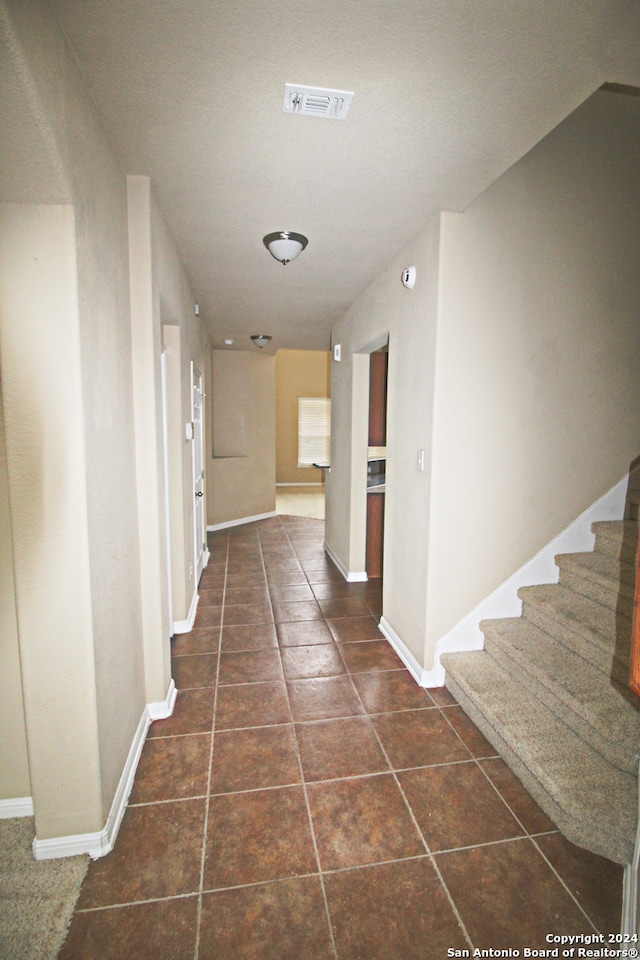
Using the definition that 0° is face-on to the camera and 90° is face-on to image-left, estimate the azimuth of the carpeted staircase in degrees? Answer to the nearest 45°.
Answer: approximately 45°

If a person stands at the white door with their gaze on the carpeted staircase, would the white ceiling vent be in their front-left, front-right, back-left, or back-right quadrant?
front-right

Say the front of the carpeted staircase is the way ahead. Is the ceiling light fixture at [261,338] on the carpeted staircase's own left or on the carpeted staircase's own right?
on the carpeted staircase's own right

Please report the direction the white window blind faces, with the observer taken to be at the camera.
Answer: facing the viewer

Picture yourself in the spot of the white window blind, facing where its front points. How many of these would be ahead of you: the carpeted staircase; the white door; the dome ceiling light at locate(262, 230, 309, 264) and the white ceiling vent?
4

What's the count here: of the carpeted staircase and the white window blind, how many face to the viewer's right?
0

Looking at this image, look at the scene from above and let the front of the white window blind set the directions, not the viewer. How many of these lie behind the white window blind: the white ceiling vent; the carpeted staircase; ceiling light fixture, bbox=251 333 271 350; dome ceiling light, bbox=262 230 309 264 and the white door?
0

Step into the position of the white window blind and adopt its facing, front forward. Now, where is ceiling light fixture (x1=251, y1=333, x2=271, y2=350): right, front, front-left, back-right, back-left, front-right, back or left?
front

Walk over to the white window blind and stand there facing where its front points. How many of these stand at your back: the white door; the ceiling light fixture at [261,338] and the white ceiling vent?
0

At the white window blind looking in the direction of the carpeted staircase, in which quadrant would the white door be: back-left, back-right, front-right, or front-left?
front-right

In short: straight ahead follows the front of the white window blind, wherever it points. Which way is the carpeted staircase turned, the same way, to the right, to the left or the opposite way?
to the right

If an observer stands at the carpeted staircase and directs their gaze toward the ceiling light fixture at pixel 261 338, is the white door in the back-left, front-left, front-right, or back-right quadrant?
front-left

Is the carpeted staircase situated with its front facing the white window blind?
no

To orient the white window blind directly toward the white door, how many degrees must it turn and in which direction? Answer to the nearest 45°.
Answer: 0° — it already faces it

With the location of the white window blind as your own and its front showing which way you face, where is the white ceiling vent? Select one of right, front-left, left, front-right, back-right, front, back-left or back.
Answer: front
